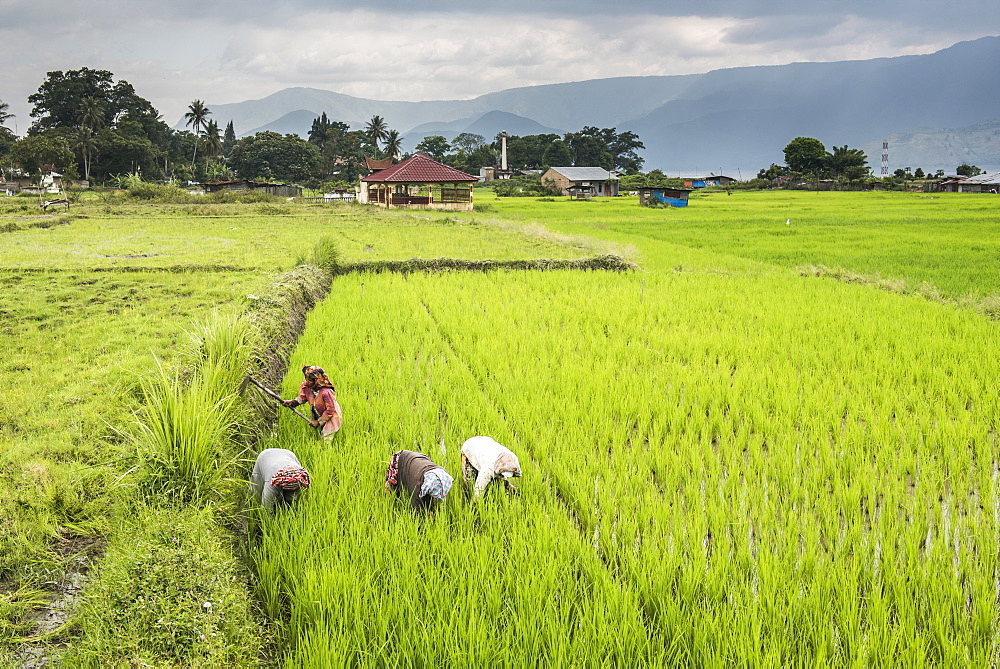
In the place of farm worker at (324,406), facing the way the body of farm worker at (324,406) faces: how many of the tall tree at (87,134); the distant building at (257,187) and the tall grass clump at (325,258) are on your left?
0

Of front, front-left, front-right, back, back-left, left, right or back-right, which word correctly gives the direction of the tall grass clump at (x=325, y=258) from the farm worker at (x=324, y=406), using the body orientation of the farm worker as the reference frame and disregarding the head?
back-right

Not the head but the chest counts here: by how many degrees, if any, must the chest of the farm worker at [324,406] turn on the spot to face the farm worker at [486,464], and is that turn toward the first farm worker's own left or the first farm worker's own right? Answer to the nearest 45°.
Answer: approximately 90° to the first farm worker's own left

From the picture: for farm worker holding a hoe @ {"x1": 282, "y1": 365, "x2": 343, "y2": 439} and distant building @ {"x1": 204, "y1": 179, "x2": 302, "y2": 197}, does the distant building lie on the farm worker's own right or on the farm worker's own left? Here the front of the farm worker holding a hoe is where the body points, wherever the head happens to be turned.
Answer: on the farm worker's own right

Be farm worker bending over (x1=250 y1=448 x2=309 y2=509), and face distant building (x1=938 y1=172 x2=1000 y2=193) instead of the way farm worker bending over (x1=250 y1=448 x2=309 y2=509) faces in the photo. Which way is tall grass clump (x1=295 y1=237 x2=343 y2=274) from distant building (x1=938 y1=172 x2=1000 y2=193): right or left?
left

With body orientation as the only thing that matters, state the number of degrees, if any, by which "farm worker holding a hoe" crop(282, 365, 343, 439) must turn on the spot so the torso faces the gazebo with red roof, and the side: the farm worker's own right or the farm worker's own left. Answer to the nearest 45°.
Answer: approximately 135° to the farm worker's own right

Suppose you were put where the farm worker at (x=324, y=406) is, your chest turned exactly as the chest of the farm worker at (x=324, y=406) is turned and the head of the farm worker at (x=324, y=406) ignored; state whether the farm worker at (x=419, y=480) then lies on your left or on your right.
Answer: on your left

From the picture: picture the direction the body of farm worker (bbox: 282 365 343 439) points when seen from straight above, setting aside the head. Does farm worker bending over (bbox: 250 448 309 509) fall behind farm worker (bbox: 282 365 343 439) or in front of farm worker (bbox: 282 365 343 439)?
in front

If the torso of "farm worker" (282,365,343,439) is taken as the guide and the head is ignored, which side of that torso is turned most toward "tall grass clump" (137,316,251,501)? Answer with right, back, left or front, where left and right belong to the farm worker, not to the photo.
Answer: front

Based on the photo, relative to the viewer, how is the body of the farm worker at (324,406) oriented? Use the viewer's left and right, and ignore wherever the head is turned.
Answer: facing the viewer and to the left of the viewer

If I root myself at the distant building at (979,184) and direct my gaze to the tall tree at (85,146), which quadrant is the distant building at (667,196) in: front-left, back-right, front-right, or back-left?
front-left

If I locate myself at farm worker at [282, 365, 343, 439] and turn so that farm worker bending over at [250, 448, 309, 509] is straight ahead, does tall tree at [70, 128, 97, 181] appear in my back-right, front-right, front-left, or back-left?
back-right

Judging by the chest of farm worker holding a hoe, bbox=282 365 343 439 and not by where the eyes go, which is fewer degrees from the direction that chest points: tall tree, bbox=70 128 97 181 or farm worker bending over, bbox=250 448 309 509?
the farm worker bending over
